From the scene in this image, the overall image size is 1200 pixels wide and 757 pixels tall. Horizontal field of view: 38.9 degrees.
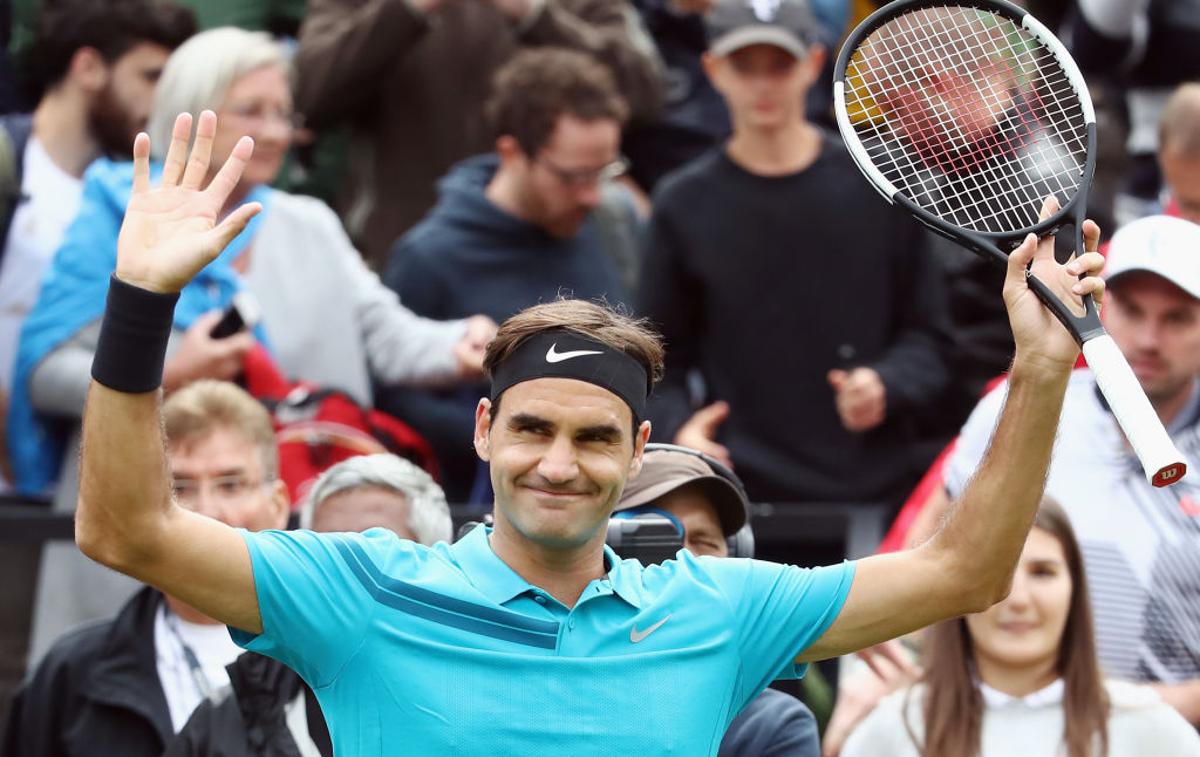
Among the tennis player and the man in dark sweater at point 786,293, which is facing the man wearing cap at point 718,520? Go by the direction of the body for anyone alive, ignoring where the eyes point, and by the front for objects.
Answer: the man in dark sweater

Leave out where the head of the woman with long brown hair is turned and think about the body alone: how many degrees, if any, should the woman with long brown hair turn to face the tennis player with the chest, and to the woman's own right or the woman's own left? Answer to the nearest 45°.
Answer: approximately 45° to the woman's own right

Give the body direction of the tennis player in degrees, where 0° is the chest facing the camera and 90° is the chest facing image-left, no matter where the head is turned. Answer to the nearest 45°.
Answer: approximately 0°
